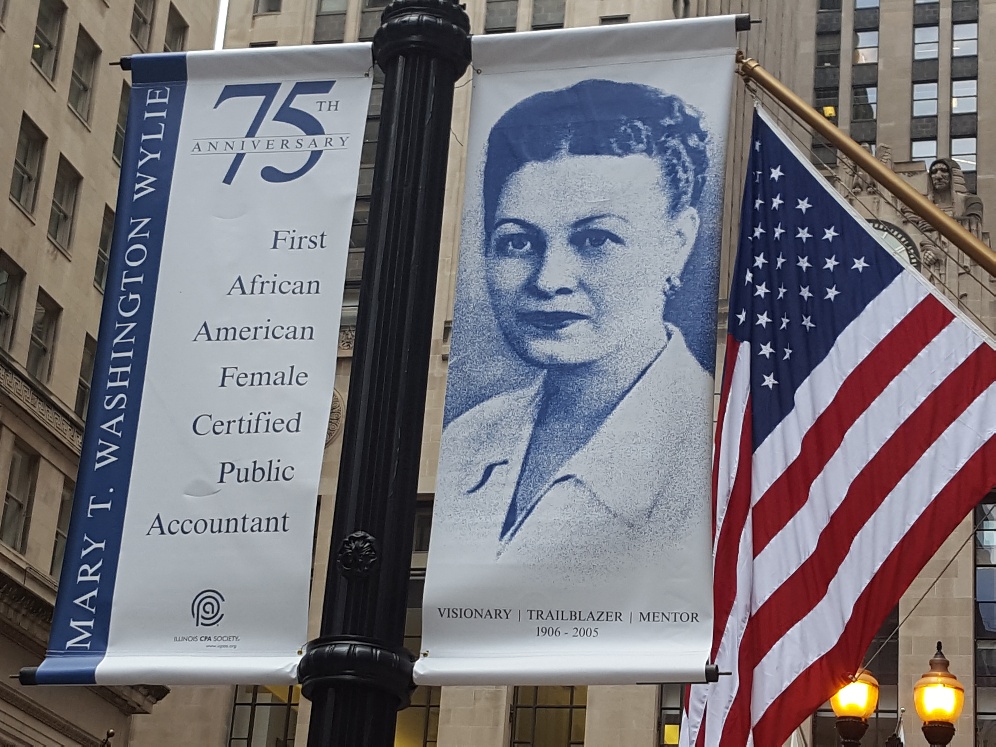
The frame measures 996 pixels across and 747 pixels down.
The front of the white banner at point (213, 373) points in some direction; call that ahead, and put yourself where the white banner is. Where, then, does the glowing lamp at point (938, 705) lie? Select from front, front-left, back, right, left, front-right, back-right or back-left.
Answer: back-left

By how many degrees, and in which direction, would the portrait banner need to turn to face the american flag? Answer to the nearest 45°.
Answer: approximately 135° to its left

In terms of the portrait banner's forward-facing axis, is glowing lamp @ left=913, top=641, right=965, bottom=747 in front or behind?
behind

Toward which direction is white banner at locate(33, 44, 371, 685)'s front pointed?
toward the camera

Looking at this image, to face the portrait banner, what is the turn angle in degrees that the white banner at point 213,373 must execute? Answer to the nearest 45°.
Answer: approximately 90° to its left

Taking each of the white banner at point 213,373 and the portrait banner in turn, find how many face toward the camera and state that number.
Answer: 2

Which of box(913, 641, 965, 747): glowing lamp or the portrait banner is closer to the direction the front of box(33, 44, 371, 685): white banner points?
the portrait banner

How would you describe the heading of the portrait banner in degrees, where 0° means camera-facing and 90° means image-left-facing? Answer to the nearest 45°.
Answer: approximately 0°

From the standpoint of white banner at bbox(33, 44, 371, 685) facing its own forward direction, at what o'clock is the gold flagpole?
The gold flagpole is roughly at 9 o'clock from the white banner.
